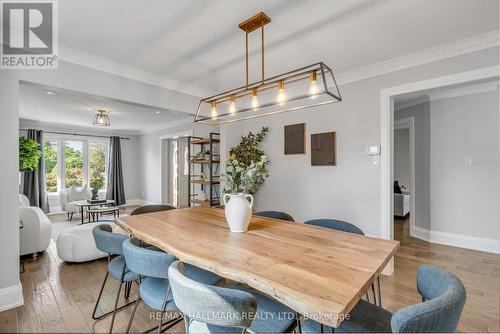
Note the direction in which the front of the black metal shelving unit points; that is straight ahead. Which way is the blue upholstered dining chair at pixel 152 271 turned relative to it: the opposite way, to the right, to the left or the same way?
the opposite way

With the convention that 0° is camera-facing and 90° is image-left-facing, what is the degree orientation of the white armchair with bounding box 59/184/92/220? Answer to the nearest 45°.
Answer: approximately 315°

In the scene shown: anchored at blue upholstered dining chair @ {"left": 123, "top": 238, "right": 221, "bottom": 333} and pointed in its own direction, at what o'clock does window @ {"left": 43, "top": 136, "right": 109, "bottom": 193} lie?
The window is roughly at 10 o'clock from the blue upholstered dining chair.

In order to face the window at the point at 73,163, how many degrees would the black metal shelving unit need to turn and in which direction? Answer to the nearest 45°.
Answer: approximately 90° to its right

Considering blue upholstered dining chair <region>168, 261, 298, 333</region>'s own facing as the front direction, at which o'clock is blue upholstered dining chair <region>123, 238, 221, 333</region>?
blue upholstered dining chair <region>123, 238, 221, 333</region> is roughly at 9 o'clock from blue upholstered dining chair <region>168, 261, 298, 333</region>.

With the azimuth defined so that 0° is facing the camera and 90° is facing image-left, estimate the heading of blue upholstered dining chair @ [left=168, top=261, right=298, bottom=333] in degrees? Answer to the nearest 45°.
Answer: approximately 225°

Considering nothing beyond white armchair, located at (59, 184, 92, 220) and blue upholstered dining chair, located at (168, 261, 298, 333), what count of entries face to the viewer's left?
0

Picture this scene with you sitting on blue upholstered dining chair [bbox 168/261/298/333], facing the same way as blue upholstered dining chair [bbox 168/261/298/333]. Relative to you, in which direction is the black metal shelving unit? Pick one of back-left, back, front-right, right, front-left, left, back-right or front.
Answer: front-left

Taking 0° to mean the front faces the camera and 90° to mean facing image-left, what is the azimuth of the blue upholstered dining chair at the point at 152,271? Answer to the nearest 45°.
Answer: approximately 225°

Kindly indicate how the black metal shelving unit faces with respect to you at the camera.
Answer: facing the viewer and to the left of the viewer

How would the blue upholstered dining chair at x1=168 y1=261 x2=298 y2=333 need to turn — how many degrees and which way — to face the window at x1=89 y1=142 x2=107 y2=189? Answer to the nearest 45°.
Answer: approximately 90° to its left

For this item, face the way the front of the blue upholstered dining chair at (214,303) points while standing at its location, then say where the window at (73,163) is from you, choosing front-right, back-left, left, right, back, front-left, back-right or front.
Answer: left

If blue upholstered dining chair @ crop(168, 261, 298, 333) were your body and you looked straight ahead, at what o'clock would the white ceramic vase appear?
The white ceramic vase is roughly at 11 o'clock from the blue upholstered dining chair.

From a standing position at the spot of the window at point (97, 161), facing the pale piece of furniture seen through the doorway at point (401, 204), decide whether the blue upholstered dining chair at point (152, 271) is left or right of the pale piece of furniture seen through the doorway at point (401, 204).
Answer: right

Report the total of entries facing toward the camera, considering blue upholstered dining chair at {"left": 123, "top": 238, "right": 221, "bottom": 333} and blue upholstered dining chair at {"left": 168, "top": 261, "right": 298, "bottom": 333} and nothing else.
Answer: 0

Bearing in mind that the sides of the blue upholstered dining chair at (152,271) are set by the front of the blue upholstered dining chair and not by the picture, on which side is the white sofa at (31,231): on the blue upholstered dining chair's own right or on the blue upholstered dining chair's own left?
on the blue upholstered dining chair's own left

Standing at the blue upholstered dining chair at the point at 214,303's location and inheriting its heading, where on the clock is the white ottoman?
The white ottoman is roughly at 9 o'clock from the blue upholstered dining chair.
